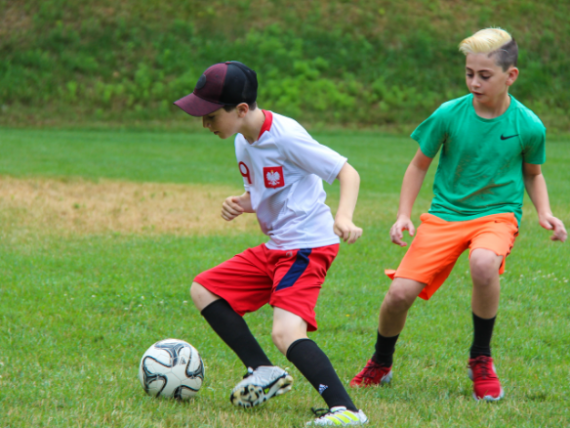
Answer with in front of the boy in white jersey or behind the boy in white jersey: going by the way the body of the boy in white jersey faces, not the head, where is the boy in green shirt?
behind

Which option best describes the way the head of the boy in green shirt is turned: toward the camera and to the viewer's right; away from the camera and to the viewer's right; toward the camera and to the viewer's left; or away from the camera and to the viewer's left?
toward the camera and to the viewer's left

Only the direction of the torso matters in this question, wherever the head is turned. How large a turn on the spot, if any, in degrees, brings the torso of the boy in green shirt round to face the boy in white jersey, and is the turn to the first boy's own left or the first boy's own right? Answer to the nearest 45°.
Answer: approximately 45° to the first boy's own right

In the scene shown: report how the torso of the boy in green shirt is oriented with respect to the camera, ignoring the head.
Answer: toward the camera

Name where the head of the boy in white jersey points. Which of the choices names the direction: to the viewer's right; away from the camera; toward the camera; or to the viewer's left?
to the viewer's left

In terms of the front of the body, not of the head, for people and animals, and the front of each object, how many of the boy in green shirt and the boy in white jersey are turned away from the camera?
0

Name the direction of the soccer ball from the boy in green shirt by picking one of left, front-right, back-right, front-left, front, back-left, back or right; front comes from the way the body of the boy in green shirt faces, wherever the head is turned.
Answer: front-right

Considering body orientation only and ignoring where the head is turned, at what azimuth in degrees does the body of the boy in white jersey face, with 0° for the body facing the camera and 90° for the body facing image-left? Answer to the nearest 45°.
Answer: approximately 45°
